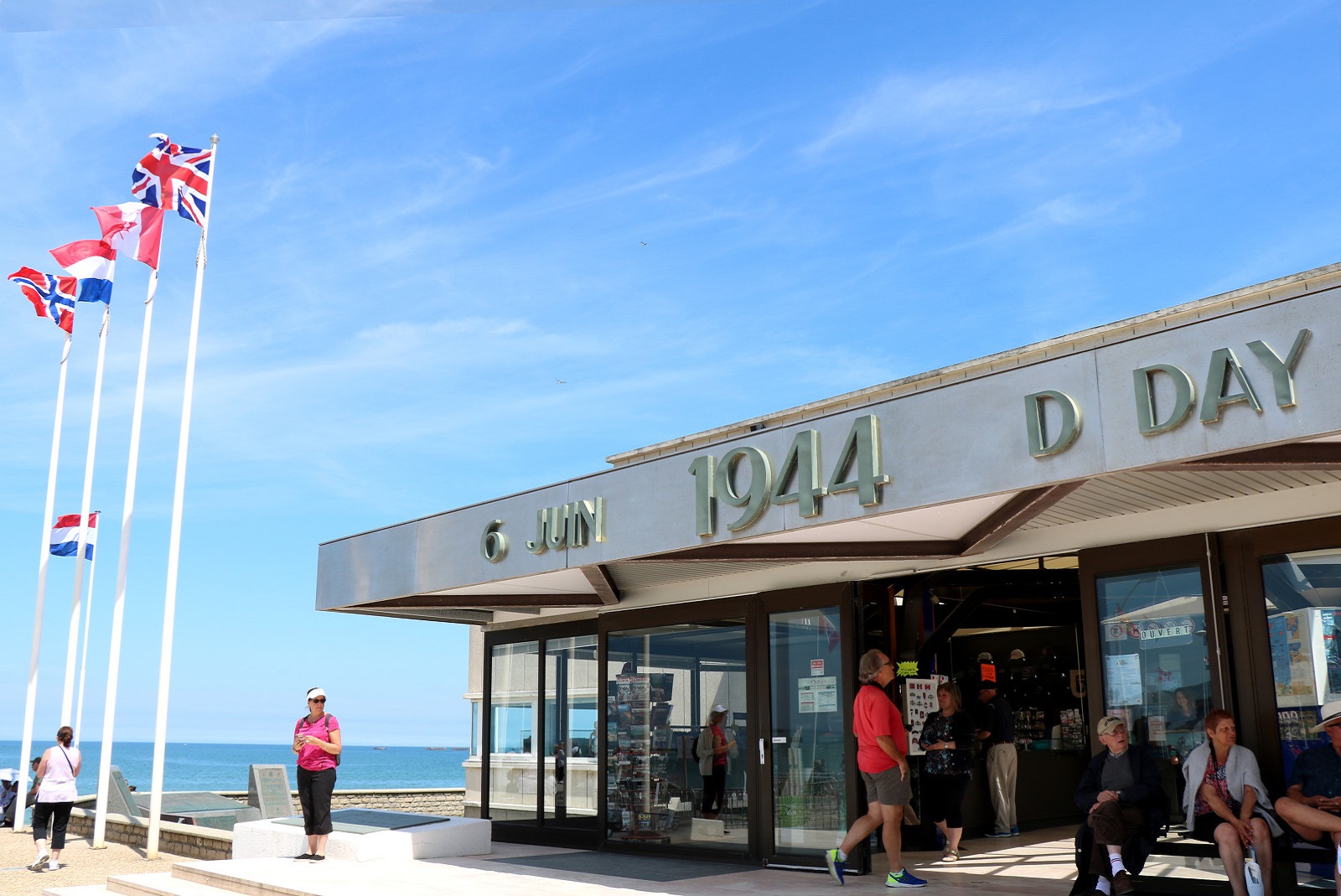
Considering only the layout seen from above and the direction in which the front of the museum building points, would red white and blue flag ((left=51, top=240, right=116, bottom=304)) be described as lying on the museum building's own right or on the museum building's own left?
on the museum building's own right

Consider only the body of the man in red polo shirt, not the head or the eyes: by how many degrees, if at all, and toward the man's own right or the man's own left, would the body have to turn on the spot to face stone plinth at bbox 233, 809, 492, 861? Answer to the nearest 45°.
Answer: approximately 135° to the man's own left

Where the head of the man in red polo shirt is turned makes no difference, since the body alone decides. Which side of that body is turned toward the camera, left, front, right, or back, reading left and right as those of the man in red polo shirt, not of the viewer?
right

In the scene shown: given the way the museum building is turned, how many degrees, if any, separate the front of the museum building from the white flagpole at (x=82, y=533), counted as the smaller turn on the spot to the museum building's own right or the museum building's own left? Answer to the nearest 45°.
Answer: approximately 90° to the museum building's own right

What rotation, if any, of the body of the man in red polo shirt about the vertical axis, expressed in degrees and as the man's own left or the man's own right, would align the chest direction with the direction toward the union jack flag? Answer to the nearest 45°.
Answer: approximately 135° to the man's own left

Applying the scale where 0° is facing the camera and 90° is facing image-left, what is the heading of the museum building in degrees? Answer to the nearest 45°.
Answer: approximately 45°

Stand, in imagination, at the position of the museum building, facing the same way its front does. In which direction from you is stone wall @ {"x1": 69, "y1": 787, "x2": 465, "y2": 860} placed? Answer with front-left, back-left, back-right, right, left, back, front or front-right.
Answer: right

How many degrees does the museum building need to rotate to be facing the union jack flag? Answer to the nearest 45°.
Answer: approximately 90° to its right
